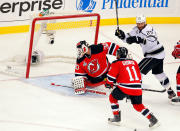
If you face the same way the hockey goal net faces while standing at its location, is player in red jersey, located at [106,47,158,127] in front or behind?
in front

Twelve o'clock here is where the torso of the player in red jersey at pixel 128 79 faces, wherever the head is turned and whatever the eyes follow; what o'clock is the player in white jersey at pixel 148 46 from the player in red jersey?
The player in white jersey is roughly at 2 o'clock from the player in red jersey.

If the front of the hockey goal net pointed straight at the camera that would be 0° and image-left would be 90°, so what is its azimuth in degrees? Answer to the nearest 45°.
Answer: approximately 315°

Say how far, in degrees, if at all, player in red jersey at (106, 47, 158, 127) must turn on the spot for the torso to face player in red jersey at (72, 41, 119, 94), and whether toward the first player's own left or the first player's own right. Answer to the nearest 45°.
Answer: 0° — they already face them

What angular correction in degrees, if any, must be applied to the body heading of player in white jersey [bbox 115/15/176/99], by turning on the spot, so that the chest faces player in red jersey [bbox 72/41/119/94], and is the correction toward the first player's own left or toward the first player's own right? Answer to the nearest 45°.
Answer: approximately 45° to the first player's own right

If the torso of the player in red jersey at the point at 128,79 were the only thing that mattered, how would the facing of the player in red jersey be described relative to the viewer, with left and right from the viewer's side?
facing away from the viewer and to the left of the viewer

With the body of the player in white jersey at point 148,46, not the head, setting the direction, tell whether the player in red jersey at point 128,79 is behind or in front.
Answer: in front

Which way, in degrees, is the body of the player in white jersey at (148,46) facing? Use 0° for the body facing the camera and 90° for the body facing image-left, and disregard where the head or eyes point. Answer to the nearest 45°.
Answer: approximately 45°

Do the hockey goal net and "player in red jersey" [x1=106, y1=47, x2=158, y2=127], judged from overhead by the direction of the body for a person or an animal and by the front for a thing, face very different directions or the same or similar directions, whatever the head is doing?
very different directions

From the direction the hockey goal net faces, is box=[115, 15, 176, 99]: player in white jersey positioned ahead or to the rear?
ahead
